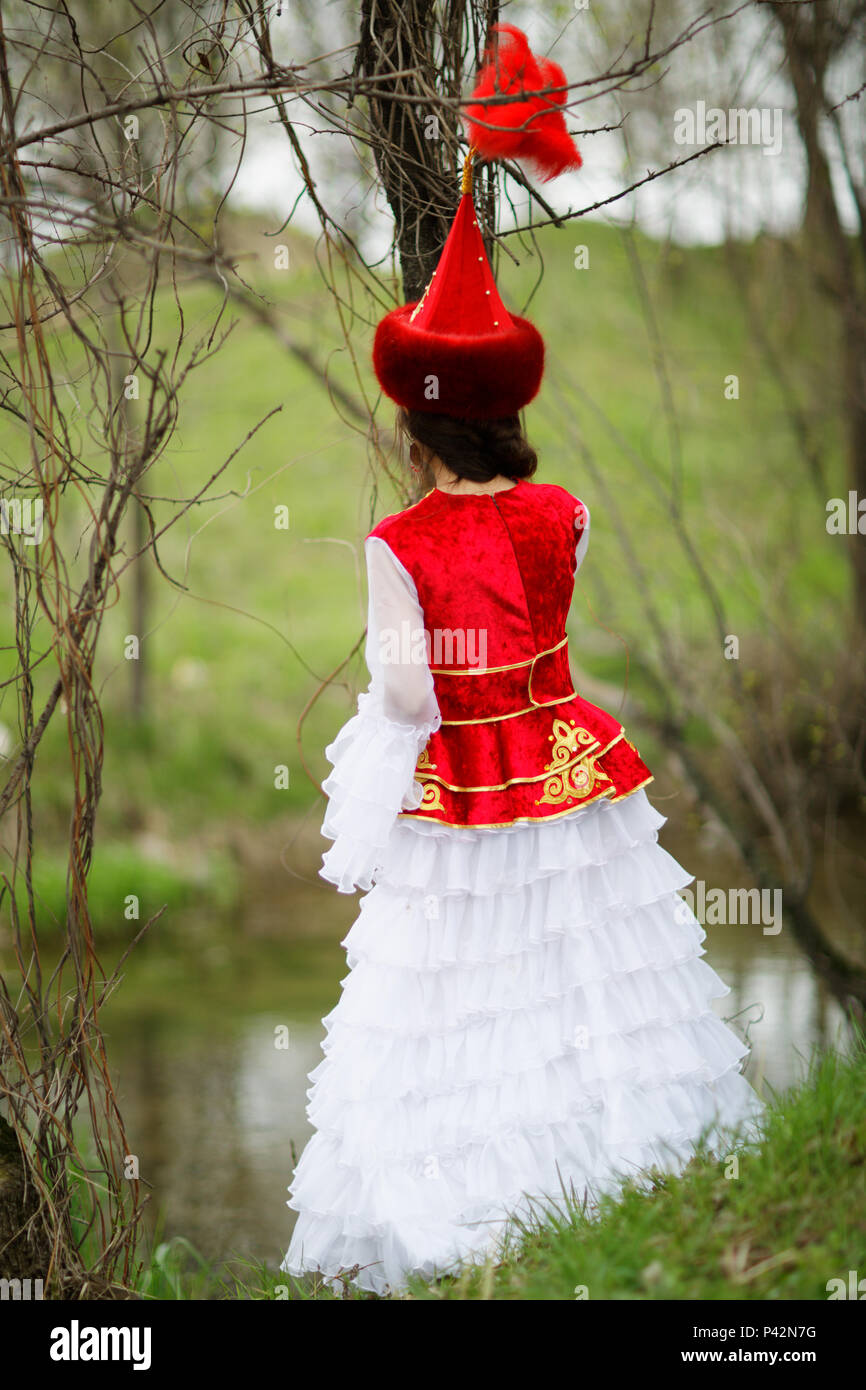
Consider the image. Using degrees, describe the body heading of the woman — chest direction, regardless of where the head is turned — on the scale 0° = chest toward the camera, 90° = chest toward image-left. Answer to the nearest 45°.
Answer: approximately 135°
